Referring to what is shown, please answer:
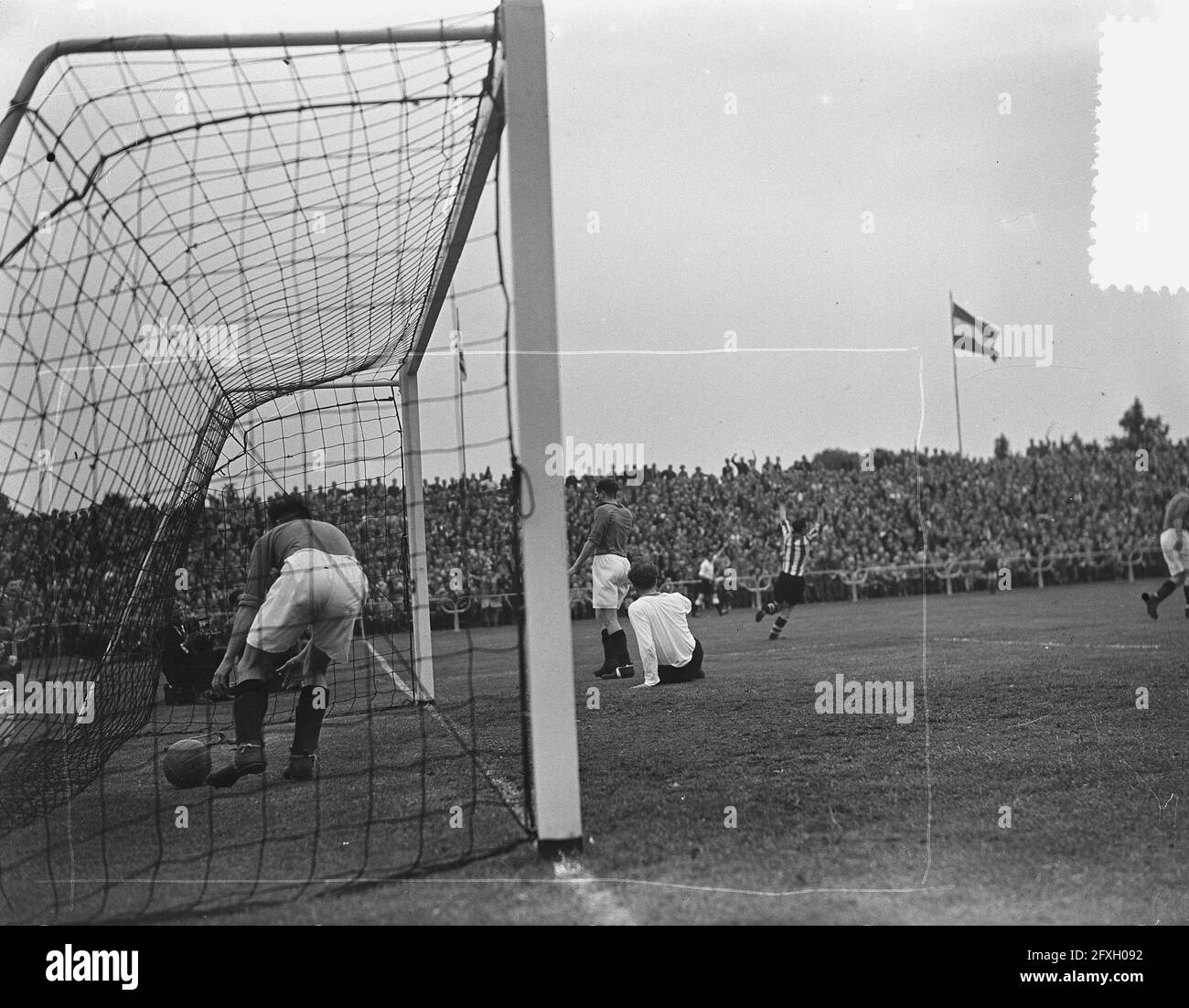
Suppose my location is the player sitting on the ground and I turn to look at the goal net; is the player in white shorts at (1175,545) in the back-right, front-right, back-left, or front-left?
back-left

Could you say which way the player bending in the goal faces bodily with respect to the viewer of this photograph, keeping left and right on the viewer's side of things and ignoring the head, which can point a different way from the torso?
facing away from the viewer and to the left of the viewer

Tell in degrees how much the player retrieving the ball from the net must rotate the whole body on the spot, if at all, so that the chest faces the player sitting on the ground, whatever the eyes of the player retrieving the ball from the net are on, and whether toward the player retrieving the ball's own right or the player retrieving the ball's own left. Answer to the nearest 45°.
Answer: approximately 90° to the player retrieving the ball's own right

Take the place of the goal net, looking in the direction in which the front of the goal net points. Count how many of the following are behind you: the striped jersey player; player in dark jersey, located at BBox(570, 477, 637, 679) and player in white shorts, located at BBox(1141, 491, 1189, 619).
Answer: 0

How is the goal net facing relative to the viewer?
to the viewer's right
